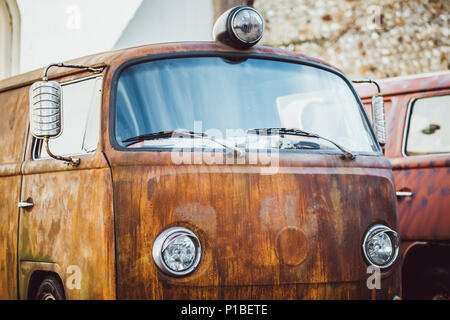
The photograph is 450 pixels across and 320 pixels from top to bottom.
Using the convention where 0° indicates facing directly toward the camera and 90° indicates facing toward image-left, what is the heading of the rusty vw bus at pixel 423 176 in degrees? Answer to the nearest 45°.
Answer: approximately 315°

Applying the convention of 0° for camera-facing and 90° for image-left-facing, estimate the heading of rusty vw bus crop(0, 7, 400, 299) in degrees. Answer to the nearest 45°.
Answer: approximately 315°

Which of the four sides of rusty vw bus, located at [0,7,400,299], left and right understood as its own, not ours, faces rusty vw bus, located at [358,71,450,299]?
left

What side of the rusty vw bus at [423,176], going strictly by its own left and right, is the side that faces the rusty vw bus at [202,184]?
right
